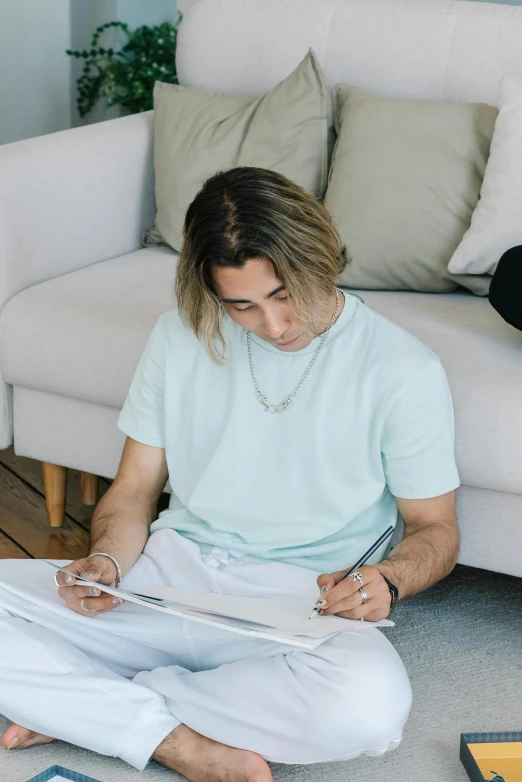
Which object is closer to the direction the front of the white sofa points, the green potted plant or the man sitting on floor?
the man sitting on floor

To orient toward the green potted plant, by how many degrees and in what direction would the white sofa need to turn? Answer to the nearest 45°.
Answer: approximately 135° to its right
